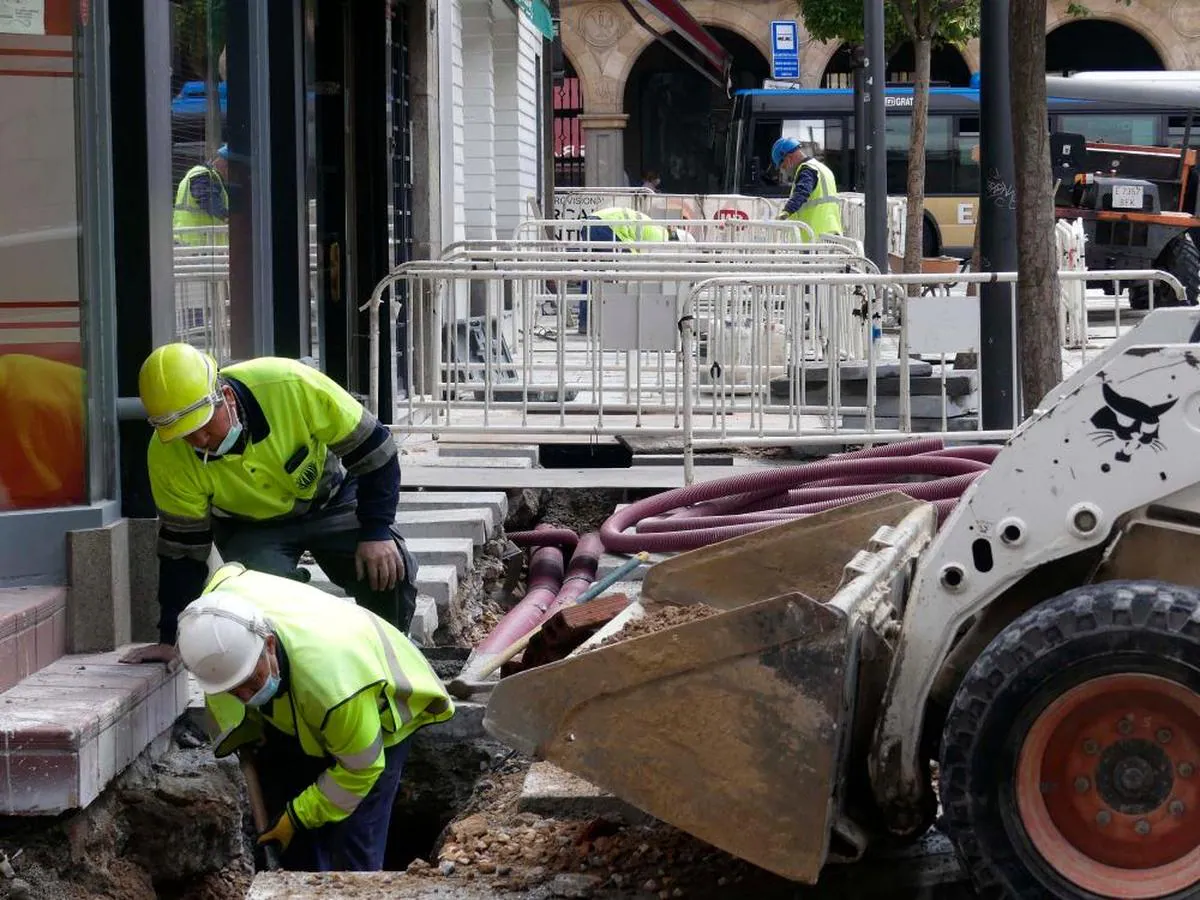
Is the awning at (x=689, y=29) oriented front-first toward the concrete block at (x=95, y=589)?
no

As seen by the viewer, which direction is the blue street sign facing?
toward the camera

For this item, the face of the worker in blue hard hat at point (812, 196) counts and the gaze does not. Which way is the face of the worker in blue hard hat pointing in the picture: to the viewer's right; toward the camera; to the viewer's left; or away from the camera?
to the viewer's left

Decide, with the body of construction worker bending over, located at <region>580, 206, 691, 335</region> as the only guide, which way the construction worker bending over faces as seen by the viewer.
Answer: to the viewer's right

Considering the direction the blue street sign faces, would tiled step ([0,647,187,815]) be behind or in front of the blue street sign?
in front

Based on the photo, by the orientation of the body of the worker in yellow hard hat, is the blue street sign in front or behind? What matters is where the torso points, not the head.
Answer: behind

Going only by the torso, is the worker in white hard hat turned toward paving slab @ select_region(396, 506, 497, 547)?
no

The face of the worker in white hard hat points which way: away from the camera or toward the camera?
toward the camera
